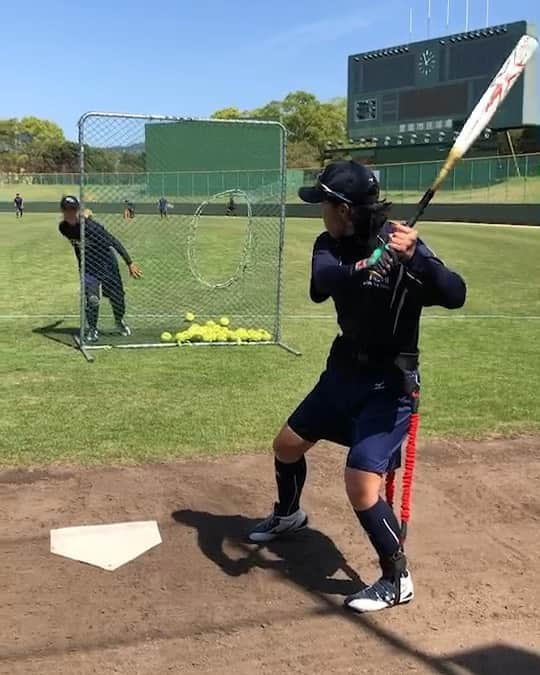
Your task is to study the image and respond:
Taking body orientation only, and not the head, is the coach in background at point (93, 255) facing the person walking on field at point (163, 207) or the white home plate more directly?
the white home plate

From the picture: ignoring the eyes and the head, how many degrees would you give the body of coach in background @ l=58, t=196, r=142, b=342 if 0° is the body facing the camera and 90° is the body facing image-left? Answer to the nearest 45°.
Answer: approximately 0°

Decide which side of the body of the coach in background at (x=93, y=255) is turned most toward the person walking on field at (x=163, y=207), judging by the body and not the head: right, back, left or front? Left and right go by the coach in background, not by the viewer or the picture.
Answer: back

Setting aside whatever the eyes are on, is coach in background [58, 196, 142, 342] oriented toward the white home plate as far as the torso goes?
yes
